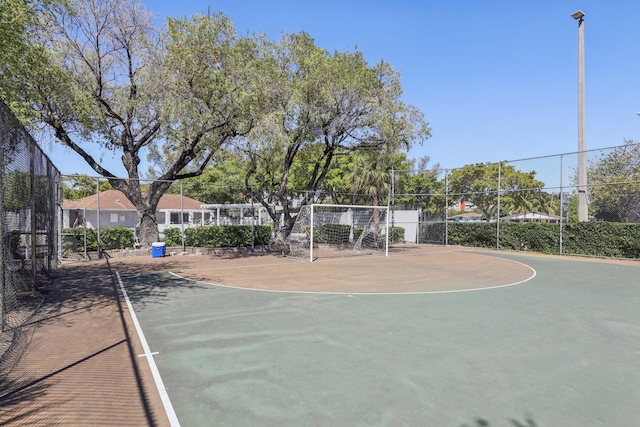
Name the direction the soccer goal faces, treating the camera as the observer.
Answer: facing the viewer and to the right of the viewer

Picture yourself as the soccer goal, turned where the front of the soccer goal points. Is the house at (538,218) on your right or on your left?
on your left

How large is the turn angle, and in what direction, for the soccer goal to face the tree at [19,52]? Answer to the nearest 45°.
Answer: approximately 90° to its right

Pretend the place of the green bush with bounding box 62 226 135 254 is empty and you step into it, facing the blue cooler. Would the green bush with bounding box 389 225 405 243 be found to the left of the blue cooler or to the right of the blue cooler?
left

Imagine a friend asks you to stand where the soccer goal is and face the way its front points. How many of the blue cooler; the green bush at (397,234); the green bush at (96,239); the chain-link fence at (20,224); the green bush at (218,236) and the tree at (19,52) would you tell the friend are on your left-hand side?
1

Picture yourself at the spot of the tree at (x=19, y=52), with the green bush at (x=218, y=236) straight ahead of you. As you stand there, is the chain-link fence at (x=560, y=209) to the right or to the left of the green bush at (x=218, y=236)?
right

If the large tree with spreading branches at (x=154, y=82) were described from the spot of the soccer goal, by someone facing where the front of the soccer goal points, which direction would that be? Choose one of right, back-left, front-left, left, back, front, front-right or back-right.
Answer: right

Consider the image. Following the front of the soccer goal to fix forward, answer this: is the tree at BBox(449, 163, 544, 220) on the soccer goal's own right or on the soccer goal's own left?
on the soccer goal's own left

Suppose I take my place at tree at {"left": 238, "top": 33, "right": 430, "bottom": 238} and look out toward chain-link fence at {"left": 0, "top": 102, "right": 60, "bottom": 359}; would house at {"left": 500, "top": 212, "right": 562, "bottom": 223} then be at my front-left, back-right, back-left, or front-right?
back-left

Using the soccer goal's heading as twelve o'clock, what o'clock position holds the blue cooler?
The blue cooler is roughly at 3 o'clock from the soccer goal.

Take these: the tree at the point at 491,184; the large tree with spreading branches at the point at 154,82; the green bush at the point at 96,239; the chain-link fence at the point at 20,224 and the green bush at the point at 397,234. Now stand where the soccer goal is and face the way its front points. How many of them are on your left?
2
